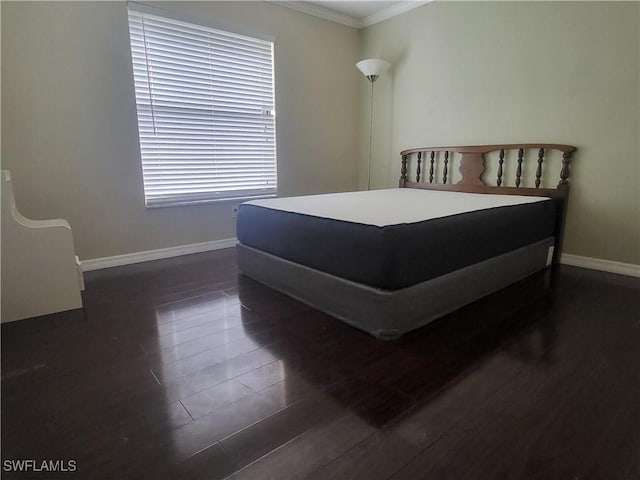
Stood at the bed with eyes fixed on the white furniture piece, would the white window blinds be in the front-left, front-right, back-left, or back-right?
front-right

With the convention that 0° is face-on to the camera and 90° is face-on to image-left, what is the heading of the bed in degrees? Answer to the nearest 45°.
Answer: approximately 45°

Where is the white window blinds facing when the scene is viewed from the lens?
facing the viewer and to the right of the viewer

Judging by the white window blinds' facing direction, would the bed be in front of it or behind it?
in front

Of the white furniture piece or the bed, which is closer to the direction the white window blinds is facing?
the bed

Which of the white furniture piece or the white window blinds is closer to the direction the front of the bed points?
the white furniture piece

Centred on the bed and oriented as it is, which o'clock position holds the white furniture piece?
The white furniture piece is roughly at 1 o'clock from the bed.

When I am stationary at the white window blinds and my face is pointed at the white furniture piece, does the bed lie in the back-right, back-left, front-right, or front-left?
front-left

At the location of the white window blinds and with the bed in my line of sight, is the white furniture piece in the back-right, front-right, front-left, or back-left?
front-right

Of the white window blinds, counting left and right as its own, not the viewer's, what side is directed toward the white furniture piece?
right

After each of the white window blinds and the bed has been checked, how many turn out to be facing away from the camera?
0

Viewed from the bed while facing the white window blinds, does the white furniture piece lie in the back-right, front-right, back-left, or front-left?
front-left

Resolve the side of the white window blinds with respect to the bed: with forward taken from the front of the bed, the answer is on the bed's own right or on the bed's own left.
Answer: on the bed's own right
